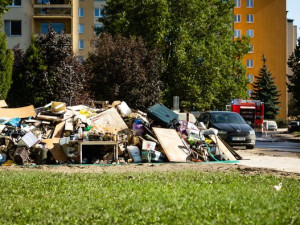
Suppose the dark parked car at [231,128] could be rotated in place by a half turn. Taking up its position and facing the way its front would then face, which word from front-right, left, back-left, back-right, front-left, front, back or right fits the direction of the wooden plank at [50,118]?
left

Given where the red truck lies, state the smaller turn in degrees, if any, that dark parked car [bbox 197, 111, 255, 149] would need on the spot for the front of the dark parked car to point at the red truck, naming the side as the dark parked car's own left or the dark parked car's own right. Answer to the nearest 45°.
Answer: approximately 135° to the dark parked car's own left

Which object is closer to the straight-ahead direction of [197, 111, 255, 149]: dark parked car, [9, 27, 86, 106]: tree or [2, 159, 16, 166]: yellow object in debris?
the yellow object in debris

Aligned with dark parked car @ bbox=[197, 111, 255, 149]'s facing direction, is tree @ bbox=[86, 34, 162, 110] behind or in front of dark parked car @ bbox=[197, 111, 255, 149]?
behind

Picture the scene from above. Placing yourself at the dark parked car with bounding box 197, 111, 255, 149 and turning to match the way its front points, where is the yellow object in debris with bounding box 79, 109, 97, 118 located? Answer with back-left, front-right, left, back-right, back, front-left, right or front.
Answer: right

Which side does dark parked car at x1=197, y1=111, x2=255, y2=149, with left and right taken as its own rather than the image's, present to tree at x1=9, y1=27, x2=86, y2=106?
back

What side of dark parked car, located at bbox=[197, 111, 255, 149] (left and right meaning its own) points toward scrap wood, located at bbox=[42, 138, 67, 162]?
right

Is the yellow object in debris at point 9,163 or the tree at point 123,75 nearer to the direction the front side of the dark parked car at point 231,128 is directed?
the yellow object in debris

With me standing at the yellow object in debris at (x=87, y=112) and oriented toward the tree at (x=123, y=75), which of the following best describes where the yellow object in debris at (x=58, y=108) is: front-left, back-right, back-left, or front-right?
back-left

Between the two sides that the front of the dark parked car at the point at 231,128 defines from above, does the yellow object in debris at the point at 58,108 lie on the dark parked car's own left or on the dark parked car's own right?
on the dark parked car's own right

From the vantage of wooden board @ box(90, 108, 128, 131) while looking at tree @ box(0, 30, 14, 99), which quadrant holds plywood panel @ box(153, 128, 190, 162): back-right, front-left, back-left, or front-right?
back-right

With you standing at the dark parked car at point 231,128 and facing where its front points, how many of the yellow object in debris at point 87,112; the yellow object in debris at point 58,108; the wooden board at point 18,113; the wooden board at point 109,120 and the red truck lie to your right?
4
